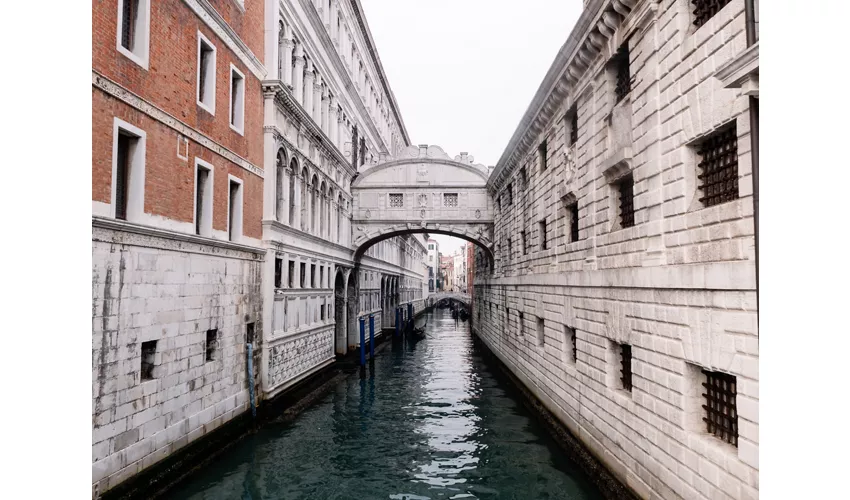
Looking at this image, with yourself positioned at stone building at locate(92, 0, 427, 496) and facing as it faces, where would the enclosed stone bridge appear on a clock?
The enclosed stone bridge is roughly at 10 o'clock from the stone building.

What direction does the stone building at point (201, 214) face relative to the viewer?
to the viewer's right

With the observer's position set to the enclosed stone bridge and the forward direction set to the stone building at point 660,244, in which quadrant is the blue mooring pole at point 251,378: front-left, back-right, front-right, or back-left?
front-right

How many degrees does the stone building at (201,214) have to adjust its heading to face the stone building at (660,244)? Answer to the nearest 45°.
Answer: approximately 45° to its right
